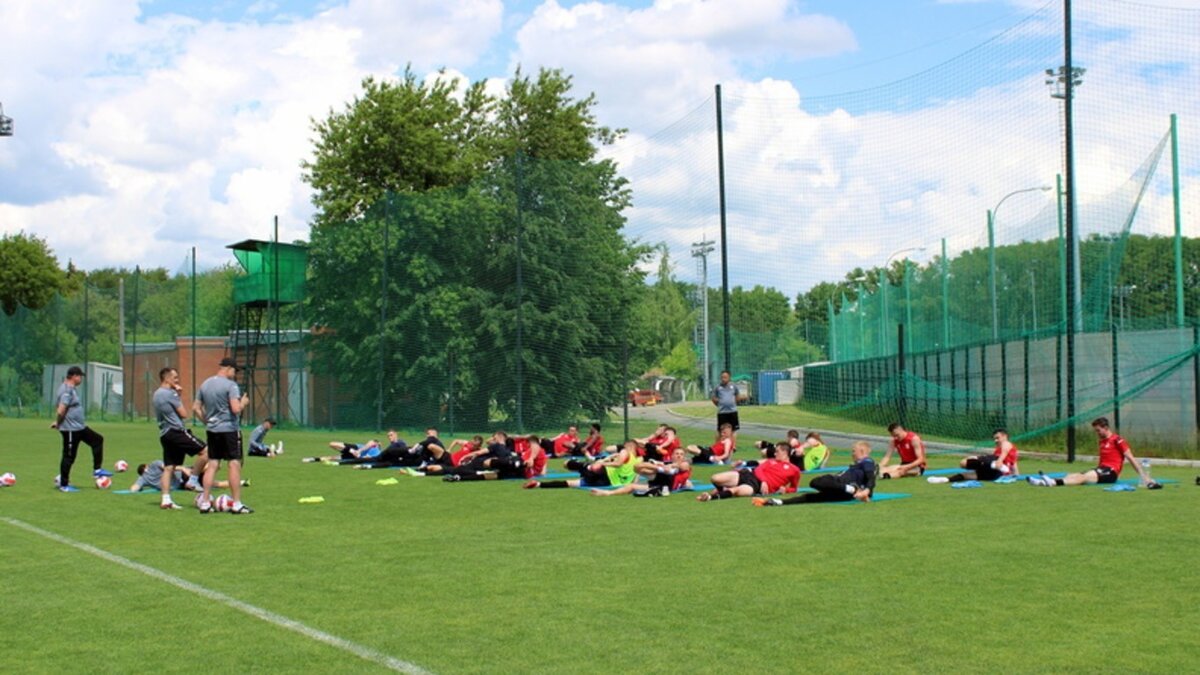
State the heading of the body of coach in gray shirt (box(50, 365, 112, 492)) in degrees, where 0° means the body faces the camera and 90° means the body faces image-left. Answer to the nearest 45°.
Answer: approximately 270°

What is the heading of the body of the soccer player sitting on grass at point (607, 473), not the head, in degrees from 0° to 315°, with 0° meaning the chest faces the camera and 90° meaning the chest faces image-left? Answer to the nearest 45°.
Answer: approximately 90°

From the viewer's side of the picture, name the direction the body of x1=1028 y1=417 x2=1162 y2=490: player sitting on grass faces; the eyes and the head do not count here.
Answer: to the viewer's left

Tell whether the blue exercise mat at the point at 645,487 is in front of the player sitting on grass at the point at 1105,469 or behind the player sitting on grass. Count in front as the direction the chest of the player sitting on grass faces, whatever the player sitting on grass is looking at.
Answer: in front

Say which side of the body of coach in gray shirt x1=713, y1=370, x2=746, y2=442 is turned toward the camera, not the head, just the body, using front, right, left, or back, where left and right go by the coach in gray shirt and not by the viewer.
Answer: front

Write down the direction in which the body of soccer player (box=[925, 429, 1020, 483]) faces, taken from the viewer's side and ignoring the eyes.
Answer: to the viewer's left

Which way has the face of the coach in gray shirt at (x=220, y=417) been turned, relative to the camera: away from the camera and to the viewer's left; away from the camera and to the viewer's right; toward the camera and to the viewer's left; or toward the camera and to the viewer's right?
away from the camera and to the viewer's right

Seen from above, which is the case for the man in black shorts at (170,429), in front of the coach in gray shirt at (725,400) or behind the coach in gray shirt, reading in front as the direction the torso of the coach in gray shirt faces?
in front

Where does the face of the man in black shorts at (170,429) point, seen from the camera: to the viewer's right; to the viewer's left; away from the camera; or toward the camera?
to the viewer's right

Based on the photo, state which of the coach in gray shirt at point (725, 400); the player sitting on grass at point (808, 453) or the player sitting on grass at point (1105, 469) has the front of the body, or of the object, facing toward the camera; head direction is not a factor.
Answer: the coach in gray shirt

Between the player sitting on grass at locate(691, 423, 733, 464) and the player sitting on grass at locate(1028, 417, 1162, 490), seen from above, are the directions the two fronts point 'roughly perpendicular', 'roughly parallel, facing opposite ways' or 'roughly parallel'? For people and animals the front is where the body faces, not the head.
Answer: roughly parallel

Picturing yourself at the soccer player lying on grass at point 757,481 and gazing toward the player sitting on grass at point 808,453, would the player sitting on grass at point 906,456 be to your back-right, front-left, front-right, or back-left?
front-right
